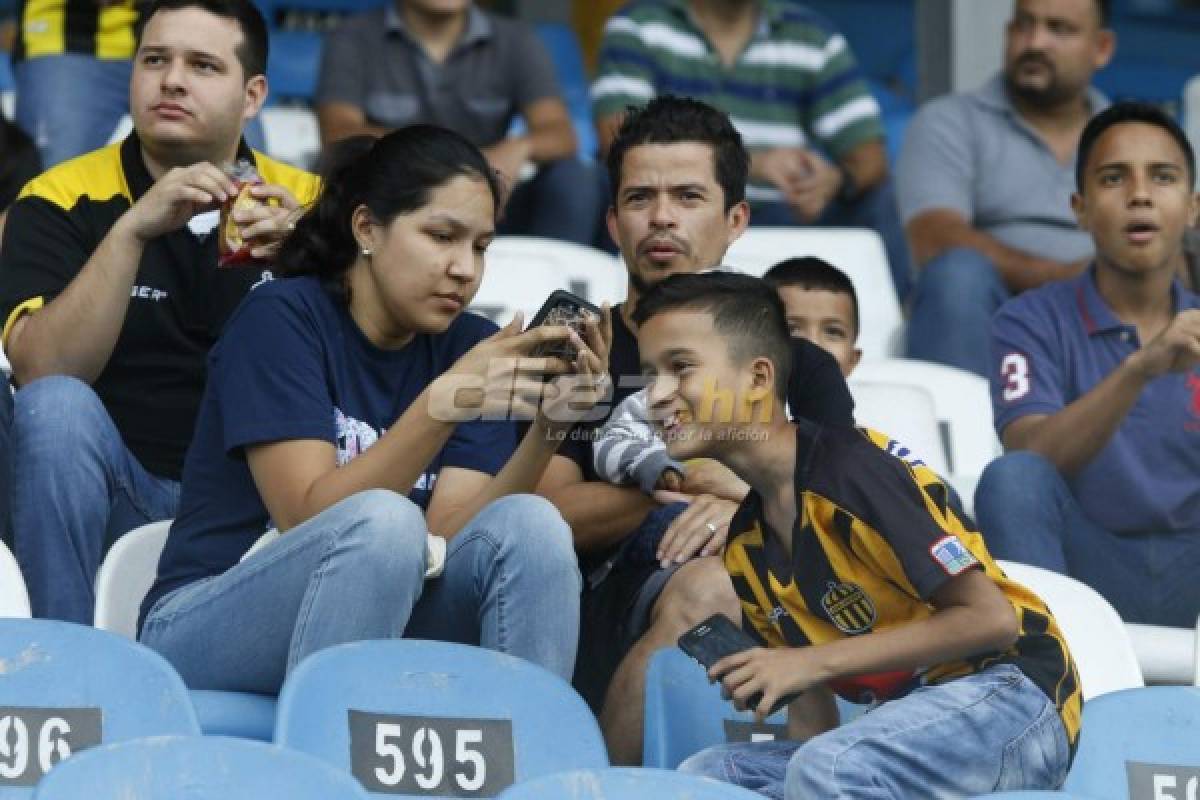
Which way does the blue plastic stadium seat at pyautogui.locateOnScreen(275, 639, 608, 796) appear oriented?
toward the camera

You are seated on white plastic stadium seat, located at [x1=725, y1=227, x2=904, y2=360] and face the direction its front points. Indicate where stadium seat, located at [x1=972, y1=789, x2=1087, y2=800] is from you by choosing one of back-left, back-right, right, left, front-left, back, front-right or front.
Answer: front

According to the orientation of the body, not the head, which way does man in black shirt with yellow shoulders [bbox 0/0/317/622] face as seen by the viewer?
toward the camera

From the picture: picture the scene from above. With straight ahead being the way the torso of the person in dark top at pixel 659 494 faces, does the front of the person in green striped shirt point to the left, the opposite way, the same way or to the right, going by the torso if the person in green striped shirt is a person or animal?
the same way

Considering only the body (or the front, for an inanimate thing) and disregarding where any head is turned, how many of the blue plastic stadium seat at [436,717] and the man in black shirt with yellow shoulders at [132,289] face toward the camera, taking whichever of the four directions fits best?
2

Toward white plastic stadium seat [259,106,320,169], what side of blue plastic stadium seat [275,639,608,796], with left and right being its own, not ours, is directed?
back

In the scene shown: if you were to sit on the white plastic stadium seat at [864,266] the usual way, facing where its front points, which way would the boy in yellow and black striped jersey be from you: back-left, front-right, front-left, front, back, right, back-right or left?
front

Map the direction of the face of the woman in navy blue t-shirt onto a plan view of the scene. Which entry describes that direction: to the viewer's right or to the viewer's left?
to the viewer's right

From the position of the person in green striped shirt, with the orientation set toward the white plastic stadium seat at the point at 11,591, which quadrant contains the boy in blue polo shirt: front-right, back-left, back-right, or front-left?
front-left

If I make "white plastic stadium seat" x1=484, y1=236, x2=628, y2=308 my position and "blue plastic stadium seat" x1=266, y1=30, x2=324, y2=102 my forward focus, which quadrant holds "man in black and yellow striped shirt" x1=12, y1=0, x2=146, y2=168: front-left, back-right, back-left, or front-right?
front-left

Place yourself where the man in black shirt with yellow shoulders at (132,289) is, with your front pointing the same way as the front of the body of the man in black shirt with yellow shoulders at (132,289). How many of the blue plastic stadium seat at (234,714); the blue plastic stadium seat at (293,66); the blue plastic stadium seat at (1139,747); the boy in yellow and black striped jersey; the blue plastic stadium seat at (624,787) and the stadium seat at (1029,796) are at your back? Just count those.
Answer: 1

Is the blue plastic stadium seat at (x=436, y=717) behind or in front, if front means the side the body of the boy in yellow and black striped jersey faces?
in front

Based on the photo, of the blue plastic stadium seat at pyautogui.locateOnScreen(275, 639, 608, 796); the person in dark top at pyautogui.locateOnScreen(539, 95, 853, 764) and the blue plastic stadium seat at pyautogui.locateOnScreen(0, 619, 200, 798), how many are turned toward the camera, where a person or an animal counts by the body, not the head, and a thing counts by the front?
3

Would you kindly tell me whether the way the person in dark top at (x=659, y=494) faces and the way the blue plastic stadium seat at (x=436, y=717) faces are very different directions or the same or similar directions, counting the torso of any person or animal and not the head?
same or similar directions

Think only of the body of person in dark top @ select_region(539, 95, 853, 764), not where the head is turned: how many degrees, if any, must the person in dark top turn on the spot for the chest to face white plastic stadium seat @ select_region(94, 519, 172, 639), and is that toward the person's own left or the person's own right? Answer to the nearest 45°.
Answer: approximately 90° to the person's own right

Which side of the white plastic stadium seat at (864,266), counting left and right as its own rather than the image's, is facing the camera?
front

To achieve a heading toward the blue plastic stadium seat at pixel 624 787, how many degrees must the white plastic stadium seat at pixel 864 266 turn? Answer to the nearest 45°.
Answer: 0° — it already faces it
